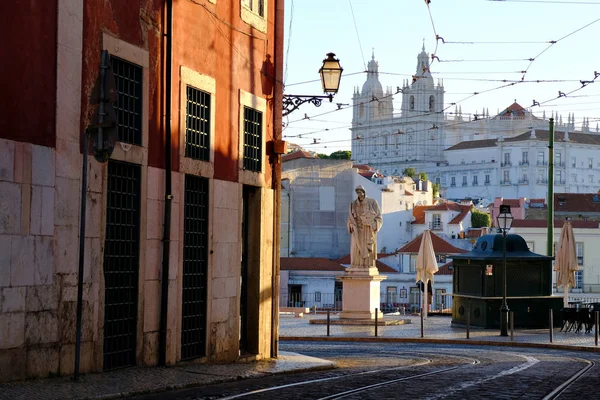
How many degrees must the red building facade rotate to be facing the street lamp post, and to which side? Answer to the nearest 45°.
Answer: approximately 90° to its left

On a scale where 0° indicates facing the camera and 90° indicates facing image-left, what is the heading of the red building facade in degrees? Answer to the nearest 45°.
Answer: approximately 315°

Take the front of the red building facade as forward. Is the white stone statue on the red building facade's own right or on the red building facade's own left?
on the red building facade's own left

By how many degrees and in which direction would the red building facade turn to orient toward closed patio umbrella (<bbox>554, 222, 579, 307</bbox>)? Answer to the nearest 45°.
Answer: approximately 90° to its left

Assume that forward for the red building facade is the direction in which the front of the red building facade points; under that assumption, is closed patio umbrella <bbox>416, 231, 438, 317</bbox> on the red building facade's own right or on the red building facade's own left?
on the red building facade's own left

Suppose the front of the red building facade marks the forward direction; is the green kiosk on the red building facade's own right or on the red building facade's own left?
on the red building facade's own left

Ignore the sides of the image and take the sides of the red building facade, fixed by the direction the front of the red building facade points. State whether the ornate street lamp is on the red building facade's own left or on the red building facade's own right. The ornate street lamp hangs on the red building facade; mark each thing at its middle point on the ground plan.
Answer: on the red building facade's own left
